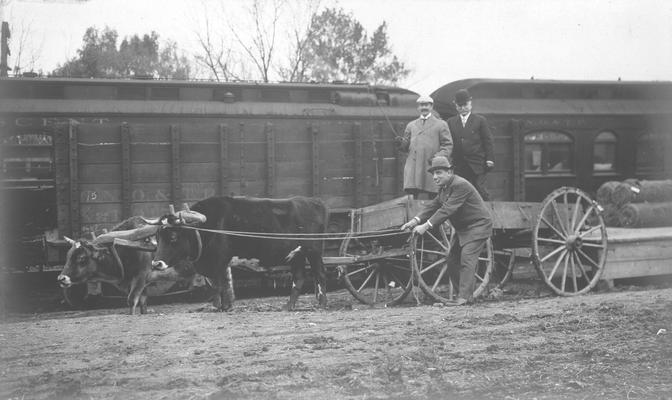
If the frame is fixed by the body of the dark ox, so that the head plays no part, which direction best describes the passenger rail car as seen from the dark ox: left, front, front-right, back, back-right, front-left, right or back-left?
back-right

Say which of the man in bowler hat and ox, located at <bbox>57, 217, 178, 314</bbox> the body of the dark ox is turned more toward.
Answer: the ox

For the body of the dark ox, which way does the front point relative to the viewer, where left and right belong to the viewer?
facing to the left of the viewer

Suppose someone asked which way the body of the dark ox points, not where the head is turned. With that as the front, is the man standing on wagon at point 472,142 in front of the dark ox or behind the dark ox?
behind

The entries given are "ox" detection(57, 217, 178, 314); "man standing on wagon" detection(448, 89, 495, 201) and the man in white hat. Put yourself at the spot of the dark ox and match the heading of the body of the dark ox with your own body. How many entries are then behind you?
2

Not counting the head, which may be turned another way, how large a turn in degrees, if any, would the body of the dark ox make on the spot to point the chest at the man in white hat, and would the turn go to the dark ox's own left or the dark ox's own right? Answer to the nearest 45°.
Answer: approximately 180°

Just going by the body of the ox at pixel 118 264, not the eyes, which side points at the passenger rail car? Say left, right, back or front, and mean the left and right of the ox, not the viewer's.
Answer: back

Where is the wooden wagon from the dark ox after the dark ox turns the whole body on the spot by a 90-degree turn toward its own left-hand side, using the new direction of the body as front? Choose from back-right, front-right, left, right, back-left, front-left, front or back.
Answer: left

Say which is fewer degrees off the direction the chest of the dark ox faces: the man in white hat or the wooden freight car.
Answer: the wooden freight car

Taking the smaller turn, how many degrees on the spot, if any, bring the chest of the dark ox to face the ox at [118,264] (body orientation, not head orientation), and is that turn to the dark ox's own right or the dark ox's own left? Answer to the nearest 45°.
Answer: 0° — it already faces it

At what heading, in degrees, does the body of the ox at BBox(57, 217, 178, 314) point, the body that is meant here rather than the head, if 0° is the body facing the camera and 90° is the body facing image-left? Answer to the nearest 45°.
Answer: approximately 90°
